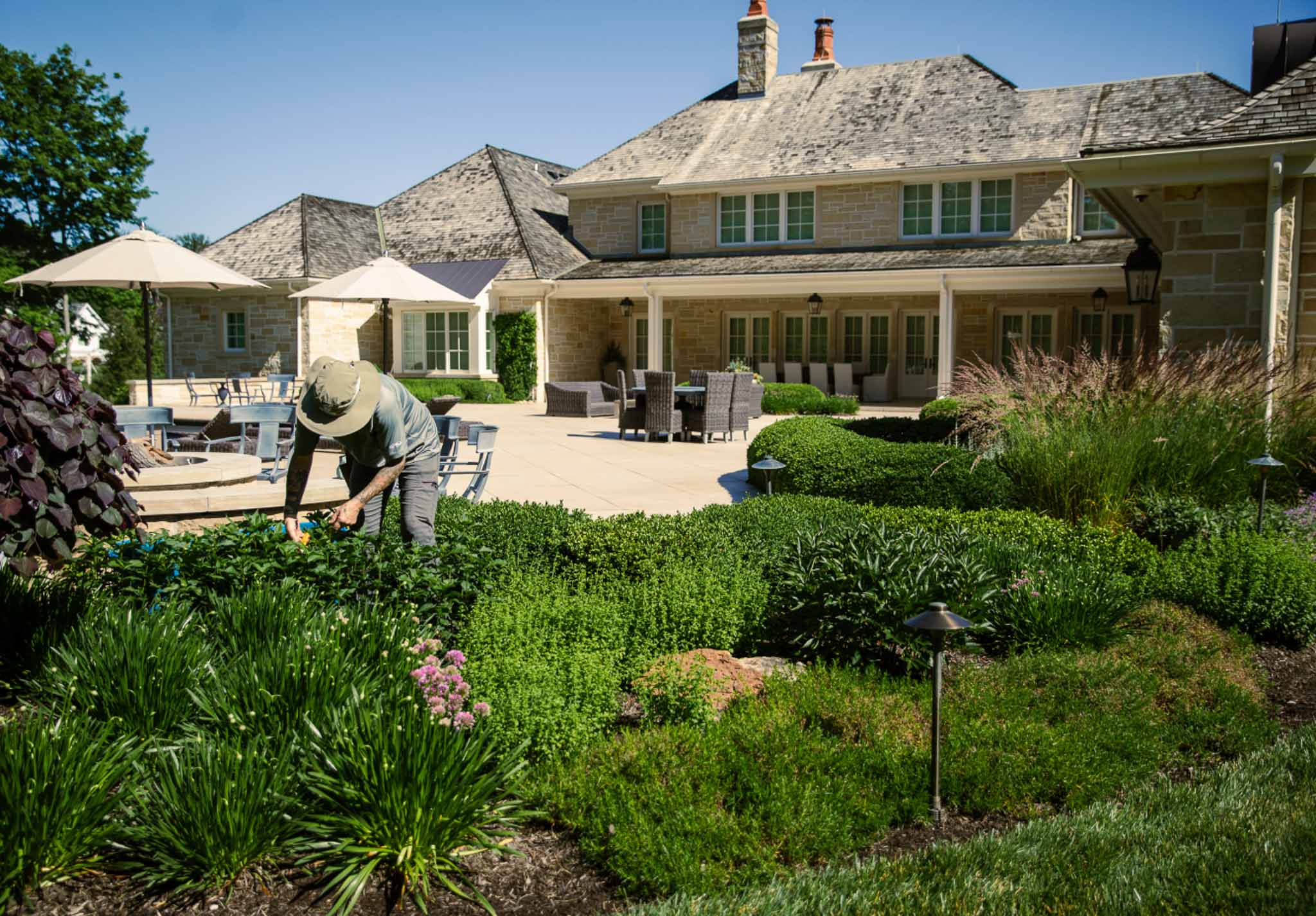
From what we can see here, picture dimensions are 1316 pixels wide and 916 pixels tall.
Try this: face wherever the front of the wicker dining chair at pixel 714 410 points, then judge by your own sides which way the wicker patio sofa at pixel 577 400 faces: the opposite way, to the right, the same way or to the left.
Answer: the opposite way

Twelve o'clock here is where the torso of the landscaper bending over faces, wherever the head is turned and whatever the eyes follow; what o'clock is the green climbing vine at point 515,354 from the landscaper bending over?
The green climbing vine is roughly at 5 o'clock from the landscaper bending over.

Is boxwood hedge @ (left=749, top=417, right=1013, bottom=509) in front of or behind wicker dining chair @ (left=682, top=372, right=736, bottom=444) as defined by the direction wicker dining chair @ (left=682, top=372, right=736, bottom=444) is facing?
behind

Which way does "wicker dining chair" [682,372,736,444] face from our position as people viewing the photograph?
facing away from the viewer and to the left of the viewer

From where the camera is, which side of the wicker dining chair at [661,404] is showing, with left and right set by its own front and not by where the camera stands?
back
